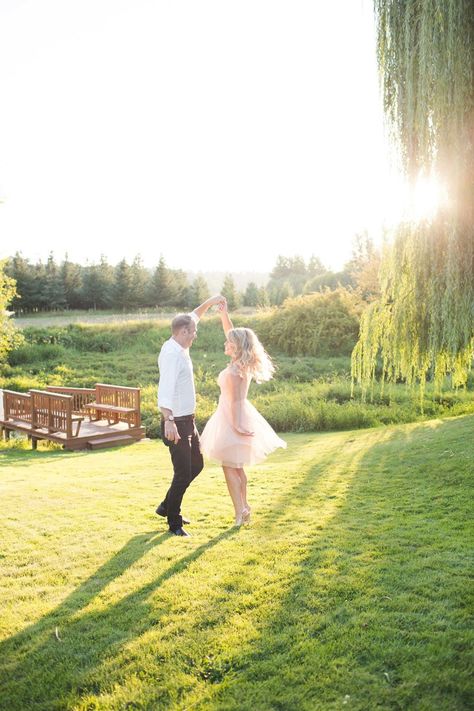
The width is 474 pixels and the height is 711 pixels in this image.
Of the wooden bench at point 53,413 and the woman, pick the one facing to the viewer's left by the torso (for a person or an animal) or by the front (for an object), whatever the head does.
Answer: the woman

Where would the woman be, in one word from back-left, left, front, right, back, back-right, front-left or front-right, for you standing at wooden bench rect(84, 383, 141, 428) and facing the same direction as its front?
front-left

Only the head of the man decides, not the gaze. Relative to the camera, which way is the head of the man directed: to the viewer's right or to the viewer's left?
to the viewer's right

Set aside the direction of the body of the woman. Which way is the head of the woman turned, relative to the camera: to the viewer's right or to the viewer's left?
to the viewer's left

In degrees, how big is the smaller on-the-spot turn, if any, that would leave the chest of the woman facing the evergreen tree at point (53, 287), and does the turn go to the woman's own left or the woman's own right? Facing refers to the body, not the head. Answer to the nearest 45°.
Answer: approximately 90° to the woman's own right

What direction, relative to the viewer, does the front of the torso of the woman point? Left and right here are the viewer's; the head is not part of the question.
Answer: facing to the left of the viewer

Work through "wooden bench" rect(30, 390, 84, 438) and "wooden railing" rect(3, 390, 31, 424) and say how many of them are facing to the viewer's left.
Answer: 0

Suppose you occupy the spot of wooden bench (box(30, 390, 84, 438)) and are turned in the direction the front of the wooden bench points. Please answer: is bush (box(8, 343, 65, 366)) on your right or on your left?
on your left
